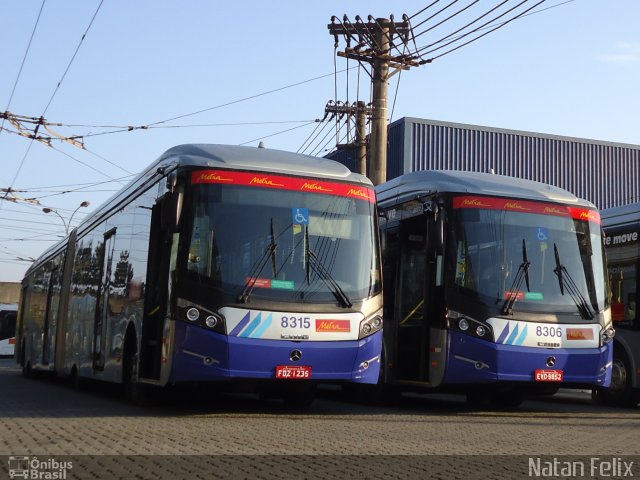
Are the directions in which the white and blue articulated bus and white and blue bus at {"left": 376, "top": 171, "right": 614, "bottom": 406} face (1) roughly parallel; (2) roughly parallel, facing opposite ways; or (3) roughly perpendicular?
roughly parallel

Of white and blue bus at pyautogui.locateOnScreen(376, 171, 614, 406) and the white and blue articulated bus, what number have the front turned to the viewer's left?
0

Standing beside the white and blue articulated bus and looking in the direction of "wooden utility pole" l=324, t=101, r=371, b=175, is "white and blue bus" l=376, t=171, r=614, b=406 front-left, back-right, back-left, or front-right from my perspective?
front-right

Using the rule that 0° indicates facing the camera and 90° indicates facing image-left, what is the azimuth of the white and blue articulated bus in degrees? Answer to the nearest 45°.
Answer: approximately 315°

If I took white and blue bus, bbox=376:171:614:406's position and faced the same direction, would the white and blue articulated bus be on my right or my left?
on my right

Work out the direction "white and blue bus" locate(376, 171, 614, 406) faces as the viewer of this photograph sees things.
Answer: facing the viewer and to the right of the viewer

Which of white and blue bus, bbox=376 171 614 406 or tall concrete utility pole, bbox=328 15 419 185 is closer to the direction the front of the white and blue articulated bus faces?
the white and blue bus

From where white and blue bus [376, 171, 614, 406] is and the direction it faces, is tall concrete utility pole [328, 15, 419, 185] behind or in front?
behind

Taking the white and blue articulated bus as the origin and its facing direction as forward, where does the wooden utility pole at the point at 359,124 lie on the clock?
The wooden utility pole is roughly at 8 o'clock from the white and blue articulated bus.
